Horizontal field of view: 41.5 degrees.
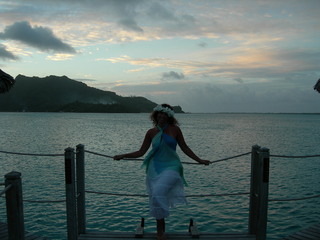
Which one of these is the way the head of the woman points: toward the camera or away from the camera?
toward the camera

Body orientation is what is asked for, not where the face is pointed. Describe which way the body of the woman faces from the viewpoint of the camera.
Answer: toward the camera
